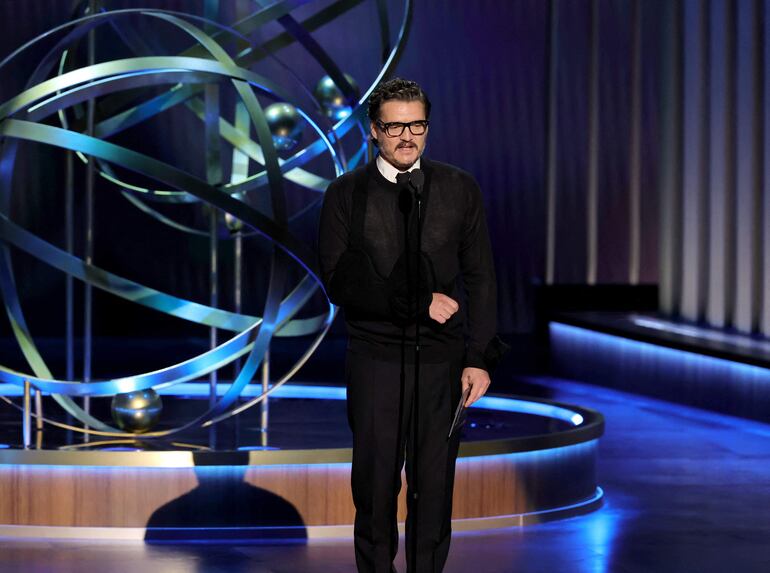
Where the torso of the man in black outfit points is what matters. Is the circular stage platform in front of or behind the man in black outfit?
behind

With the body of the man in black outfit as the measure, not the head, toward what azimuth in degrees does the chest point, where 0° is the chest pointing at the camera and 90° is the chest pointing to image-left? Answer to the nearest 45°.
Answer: approximately 0°

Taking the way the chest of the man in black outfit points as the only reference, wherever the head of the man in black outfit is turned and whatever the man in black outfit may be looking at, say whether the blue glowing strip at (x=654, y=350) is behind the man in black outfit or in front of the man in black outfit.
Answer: behind

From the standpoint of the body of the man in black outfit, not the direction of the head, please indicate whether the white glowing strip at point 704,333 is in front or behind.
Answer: behind

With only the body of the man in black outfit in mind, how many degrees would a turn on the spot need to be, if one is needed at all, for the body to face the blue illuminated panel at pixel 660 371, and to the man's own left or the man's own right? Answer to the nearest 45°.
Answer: approximately 180°

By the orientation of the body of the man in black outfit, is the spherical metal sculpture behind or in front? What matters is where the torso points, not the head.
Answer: behind
